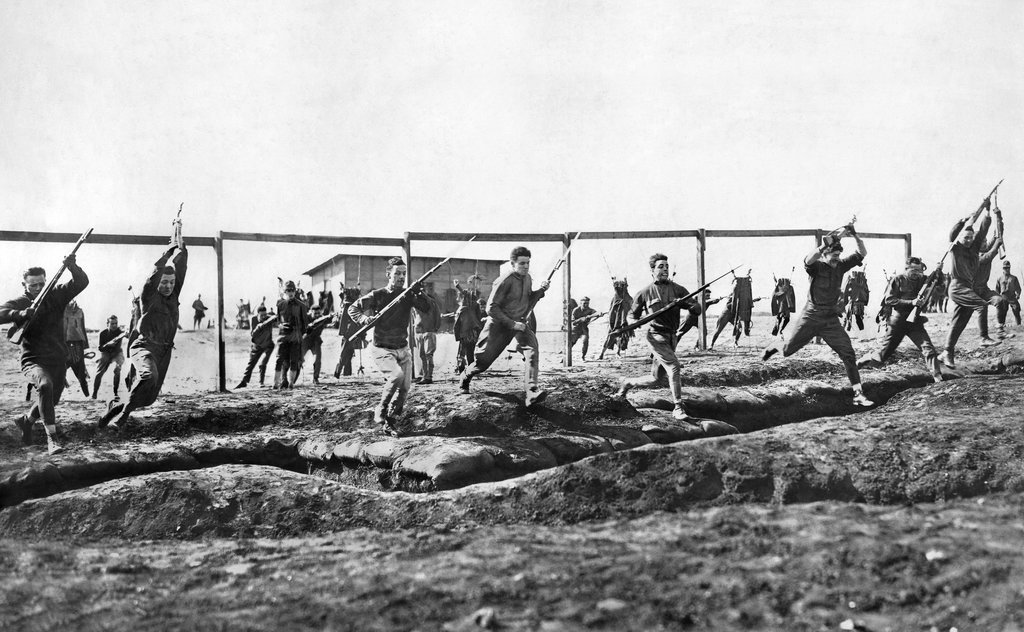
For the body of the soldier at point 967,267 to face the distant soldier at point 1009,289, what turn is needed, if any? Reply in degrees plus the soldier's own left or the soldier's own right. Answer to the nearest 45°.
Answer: approximately 135° to the soldier's own left

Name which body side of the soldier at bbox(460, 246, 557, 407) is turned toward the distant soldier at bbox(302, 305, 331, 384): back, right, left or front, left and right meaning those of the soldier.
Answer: back

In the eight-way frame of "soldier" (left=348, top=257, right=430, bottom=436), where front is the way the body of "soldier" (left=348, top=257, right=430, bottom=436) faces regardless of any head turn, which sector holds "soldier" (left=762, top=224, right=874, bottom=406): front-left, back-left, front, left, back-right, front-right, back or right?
front-left

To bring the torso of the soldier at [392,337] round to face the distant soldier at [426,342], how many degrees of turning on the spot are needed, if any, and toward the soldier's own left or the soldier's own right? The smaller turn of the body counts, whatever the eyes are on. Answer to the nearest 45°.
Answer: approximately 135° to the soldier's own left

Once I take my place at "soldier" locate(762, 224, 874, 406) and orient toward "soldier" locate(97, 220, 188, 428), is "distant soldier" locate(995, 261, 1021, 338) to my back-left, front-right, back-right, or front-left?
back-right

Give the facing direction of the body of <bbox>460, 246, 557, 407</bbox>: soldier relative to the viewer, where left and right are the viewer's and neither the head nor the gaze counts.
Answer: facing the viewer and to the right of the viewer

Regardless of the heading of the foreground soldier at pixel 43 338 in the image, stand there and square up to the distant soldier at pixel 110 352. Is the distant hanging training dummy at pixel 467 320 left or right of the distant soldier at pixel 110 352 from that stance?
right

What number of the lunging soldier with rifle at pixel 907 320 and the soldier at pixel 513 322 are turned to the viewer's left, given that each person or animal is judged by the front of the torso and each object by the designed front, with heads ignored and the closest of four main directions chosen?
0

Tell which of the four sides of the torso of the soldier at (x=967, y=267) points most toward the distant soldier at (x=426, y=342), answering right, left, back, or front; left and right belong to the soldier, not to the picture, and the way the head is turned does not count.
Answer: right

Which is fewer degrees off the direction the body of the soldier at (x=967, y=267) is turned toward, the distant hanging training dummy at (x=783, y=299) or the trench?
the trench

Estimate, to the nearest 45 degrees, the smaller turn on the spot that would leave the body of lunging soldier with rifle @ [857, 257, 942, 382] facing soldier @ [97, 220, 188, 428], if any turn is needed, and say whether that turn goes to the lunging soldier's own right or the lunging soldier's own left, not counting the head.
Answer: approximately 90° to the lunging soldier's own right
